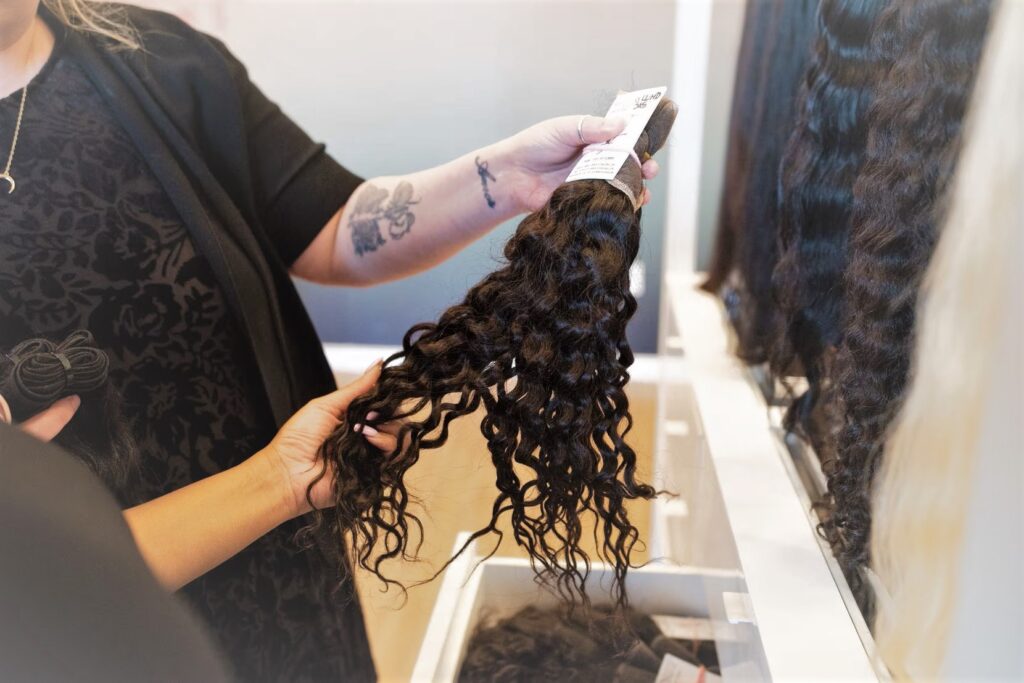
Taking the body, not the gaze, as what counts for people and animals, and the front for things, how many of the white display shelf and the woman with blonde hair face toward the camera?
1

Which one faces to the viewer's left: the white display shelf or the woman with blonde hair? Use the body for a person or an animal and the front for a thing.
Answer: the white display shelf

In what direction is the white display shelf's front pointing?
to the viewer's left

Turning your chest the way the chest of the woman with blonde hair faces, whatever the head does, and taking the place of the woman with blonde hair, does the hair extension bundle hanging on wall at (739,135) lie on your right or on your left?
on your left

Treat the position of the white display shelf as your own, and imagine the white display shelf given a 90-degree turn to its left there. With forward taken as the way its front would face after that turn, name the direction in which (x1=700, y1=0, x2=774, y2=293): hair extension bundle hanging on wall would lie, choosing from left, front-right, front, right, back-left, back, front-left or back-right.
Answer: back

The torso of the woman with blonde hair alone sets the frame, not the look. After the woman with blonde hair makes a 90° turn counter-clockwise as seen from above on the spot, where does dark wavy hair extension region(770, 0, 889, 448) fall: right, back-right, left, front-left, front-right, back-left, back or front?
front

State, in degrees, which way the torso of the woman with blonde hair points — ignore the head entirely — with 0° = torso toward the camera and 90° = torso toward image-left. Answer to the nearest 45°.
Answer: approximately 0°
